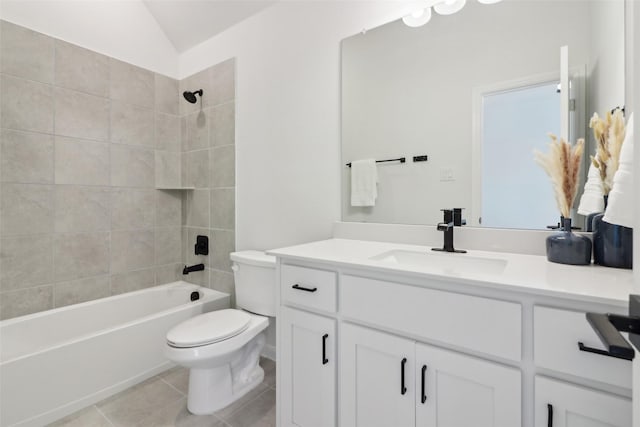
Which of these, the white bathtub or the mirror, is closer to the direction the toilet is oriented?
the white bathtub

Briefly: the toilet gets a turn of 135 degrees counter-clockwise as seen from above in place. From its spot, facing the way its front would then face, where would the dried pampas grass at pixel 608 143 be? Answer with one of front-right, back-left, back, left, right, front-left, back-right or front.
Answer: front-right

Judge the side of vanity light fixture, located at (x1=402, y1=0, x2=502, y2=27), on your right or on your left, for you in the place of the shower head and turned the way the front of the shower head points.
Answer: on your left

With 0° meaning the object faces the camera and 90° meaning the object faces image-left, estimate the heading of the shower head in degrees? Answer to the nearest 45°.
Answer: approximately 45°

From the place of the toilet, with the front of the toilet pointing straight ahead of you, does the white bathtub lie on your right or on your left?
on your right

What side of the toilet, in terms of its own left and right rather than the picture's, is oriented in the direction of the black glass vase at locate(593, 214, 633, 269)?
left

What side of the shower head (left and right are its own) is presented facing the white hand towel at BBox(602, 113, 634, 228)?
left
